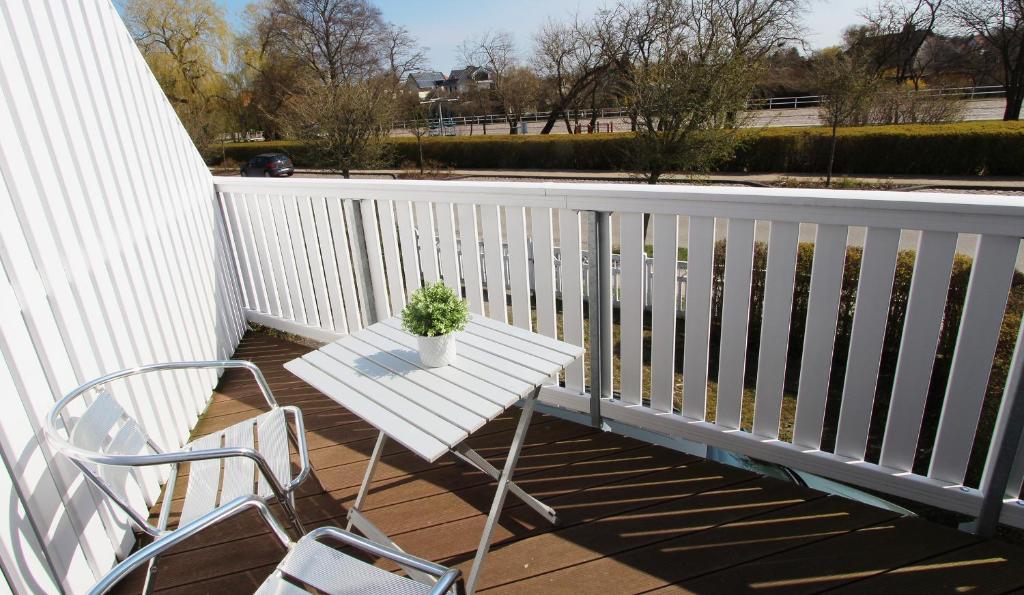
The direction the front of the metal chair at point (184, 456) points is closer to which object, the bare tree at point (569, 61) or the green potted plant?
the green potted plant

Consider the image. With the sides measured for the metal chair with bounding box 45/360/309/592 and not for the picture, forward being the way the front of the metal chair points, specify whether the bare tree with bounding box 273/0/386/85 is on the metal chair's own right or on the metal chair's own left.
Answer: on the metal chair's own left

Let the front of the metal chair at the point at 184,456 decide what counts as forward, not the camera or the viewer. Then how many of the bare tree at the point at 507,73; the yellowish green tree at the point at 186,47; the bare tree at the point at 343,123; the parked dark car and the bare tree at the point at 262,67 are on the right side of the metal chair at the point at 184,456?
0

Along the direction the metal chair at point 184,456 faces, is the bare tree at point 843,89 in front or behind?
in front

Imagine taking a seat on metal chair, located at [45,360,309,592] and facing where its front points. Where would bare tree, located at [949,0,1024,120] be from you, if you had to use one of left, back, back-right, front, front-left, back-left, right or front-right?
front

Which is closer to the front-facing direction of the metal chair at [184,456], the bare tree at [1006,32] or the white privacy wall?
the bare tree

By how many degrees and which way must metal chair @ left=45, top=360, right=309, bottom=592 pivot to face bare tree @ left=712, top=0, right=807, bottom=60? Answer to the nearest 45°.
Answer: approximately 45° to its left

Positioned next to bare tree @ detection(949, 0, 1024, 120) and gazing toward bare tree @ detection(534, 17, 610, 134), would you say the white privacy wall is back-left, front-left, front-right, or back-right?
front-left

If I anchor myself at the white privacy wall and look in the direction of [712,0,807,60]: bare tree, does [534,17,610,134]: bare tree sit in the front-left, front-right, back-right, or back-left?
front-left

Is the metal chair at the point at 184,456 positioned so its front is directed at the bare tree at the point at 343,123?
no

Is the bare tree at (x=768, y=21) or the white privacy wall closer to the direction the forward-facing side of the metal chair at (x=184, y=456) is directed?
the bare tree

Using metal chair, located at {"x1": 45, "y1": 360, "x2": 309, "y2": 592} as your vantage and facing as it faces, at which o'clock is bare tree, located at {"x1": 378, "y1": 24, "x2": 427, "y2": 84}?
The bare tree is roughly at 10 o'clock from the metal chair.

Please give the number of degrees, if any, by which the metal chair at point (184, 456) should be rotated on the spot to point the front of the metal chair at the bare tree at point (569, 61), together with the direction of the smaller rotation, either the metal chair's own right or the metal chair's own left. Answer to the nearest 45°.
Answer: approximately 45° to the metal chair's own left

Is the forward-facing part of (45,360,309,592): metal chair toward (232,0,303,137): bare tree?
no

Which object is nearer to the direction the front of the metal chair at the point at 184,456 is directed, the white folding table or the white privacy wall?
the white folding table

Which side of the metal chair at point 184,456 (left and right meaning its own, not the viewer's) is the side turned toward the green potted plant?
front

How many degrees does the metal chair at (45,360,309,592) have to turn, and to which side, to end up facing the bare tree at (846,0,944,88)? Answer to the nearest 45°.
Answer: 0° — it already faces it

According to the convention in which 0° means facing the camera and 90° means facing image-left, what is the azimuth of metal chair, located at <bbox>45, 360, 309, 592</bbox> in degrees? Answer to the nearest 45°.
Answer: approximately 270°

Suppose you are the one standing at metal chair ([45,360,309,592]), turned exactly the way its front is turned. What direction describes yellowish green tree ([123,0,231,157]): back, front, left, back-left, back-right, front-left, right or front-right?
left

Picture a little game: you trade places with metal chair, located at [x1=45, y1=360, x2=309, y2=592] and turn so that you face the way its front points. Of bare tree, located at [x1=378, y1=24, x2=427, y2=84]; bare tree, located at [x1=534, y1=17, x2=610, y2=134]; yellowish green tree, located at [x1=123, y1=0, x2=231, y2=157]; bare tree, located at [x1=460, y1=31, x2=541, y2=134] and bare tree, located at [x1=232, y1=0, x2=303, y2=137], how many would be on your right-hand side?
0
